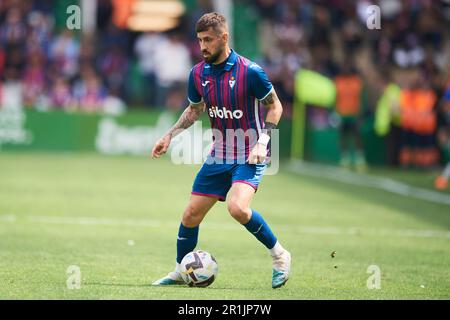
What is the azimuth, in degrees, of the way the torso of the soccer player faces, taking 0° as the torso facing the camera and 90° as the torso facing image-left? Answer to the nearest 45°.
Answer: approximately 45°

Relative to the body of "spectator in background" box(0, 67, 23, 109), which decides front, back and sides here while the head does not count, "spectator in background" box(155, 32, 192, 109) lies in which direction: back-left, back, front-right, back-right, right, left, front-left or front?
left

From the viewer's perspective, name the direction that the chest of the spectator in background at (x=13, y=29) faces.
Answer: toward the camera

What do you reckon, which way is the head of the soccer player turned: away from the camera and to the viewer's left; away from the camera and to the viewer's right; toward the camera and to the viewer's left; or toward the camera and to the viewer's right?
toward the camera and to the viewer's left

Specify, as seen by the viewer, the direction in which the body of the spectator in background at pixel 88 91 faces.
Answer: toward the camera

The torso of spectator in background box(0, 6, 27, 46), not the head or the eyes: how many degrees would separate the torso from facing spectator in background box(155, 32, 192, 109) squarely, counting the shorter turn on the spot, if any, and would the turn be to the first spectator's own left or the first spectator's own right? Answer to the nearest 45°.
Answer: approximately 90° to the first spectator's own left

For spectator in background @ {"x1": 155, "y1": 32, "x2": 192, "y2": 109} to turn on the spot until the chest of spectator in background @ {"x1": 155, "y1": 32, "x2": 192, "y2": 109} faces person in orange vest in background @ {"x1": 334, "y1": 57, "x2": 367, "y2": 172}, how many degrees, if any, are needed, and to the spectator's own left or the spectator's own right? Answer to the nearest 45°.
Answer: approximately 45° to the spectator's own left

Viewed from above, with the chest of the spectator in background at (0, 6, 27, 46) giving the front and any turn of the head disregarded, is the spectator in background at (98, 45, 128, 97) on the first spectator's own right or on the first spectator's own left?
on the first spectator's own left

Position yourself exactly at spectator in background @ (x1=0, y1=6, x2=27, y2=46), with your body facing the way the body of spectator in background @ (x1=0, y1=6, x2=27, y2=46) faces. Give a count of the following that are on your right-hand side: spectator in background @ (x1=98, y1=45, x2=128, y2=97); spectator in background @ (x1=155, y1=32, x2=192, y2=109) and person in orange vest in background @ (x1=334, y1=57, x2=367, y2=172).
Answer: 0
